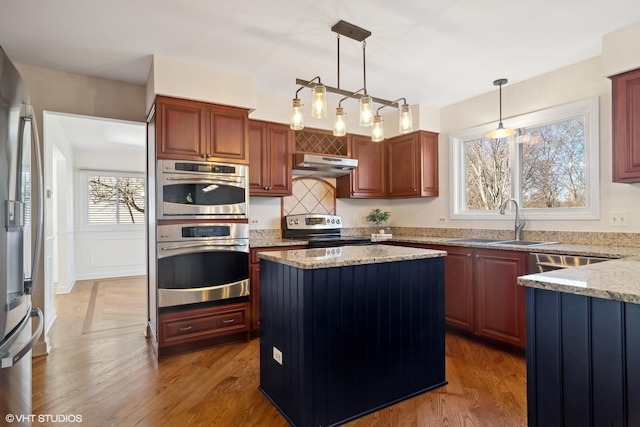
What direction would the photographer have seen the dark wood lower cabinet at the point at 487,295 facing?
facing the viewer and to the left of the viewer

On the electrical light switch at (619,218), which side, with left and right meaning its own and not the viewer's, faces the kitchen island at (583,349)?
front

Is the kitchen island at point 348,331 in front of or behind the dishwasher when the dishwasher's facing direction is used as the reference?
in front

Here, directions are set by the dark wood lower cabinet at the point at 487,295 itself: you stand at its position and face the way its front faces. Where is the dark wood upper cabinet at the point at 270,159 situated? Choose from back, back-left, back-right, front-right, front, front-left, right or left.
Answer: front-right

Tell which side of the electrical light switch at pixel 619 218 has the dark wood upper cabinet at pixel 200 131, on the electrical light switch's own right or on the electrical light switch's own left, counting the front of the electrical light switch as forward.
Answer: on the electrical light switch's own right

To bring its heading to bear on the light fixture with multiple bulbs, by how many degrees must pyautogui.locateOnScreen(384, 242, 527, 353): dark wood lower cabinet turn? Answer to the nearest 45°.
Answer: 0° — it already faces it

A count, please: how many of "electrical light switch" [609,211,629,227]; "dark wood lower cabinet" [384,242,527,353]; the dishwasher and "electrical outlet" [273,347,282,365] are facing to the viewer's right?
0

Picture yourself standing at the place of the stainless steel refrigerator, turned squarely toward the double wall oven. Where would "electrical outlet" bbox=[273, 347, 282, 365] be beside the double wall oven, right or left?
right

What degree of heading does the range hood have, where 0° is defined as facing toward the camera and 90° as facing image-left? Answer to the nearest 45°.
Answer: approximately 315°

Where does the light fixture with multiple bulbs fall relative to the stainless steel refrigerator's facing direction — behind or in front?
in front

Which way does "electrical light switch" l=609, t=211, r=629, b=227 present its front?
toward the camera

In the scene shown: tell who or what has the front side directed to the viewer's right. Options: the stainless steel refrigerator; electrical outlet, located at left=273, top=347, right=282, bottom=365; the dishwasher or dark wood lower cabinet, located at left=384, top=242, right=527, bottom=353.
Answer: the stainless steel refrigerator

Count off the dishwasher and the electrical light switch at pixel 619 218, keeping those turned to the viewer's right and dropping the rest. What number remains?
0

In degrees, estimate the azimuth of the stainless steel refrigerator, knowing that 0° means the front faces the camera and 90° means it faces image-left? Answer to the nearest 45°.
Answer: approximately 270°

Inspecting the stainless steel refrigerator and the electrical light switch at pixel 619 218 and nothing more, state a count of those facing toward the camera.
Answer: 1
